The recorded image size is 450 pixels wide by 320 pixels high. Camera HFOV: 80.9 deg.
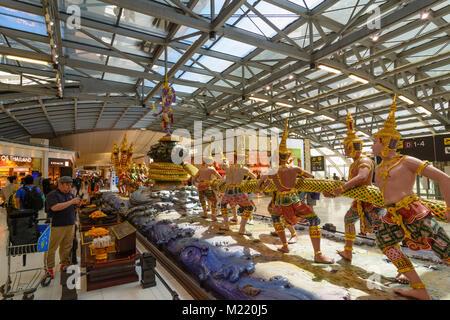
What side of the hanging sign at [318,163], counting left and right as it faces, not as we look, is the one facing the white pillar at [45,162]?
right

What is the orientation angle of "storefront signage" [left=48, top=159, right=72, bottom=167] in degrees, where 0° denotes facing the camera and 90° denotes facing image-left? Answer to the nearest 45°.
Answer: approximately 0°

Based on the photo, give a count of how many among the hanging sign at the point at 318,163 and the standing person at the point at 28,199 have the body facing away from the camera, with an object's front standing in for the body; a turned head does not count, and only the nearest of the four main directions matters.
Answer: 1

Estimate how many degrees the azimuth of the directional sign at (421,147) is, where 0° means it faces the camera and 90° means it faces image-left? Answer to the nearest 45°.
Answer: approximately 45°

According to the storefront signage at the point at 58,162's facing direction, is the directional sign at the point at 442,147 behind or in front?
in front

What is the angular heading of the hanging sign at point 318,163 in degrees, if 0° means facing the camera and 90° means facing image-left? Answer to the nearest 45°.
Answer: approximately 0°

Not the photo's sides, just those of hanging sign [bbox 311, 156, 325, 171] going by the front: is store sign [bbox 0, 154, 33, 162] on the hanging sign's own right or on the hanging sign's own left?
on the hanging sign's own right

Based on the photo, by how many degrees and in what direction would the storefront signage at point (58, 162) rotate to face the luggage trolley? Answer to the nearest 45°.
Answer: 0° — it already faces it

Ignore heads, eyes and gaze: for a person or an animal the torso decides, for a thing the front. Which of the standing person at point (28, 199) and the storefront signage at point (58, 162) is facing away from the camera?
the standing person

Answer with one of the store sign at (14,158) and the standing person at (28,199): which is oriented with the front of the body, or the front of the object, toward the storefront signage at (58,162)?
the standing person

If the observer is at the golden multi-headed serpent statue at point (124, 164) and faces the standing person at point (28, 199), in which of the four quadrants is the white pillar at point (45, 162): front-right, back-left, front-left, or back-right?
back-right

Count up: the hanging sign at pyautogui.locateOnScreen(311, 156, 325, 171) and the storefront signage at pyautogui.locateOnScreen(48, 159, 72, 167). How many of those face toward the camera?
2

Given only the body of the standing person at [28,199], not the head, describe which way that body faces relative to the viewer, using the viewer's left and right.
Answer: facing away from the viewer

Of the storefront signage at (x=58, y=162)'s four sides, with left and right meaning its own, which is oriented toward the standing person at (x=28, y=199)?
front
